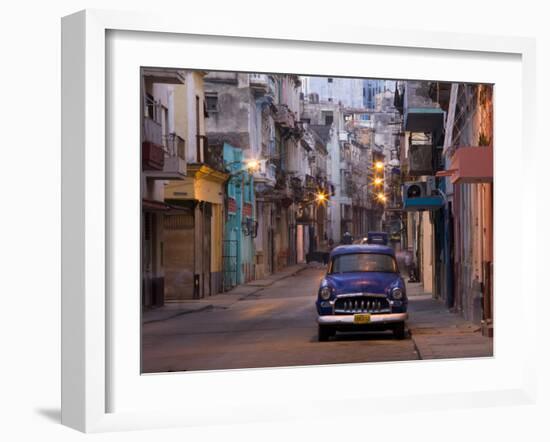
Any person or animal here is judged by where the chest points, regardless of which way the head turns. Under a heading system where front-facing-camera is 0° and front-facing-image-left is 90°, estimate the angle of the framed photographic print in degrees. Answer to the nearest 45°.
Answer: approximately 315°
